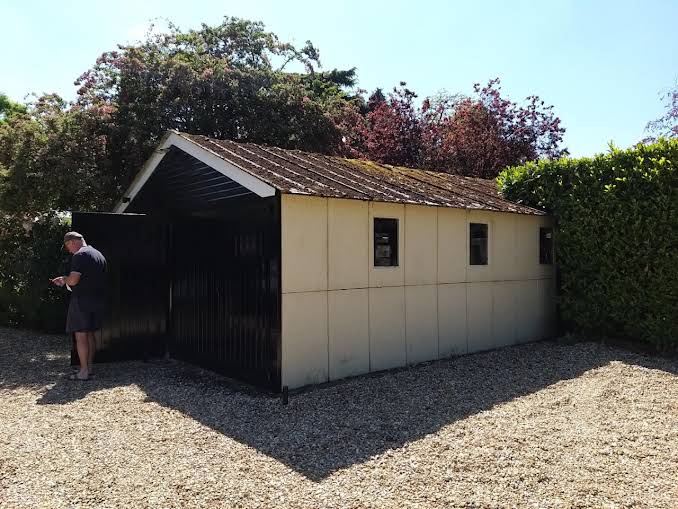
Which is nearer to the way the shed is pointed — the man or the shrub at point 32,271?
the man

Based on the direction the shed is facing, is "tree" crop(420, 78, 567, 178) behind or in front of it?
behind

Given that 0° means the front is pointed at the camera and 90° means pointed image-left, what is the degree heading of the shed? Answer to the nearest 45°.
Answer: approximately 45°

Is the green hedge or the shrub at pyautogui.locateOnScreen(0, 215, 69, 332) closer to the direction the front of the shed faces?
the shrub

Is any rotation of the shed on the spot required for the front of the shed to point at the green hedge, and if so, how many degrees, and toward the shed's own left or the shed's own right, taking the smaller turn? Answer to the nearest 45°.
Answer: approximately 135° to the shed's own left

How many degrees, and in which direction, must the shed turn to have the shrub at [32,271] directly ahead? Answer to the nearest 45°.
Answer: approximately 90° to its right

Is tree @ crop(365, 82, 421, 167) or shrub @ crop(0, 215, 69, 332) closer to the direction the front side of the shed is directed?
the shrub

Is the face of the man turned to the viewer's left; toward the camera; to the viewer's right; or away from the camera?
to the viewer's left
